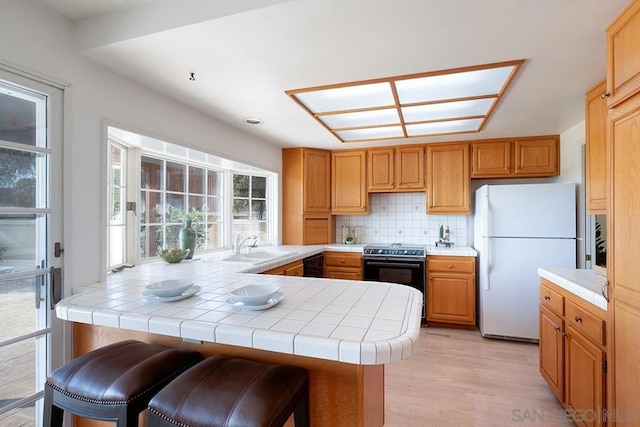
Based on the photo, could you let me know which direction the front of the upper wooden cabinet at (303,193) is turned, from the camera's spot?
facing the viewer and to the right of the viewer

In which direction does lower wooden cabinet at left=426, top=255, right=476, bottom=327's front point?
toward the camera

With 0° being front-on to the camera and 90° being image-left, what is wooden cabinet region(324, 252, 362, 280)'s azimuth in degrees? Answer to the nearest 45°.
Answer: approximately 0°

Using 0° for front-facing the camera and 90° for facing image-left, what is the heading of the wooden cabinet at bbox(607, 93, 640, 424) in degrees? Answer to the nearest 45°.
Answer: approximately 90°

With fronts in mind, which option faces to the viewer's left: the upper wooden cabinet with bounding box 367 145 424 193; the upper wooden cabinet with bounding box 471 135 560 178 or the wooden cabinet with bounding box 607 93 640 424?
the wooden cabinet

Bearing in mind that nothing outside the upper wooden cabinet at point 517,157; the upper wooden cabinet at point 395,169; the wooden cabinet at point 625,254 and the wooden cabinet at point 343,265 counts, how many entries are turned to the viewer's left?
1

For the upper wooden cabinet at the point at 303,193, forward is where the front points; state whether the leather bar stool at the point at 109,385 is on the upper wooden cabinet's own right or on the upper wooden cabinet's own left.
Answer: on the upper wooden cabinet's own right

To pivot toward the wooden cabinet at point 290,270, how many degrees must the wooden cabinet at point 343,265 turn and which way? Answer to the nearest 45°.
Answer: approximately 45° to its right

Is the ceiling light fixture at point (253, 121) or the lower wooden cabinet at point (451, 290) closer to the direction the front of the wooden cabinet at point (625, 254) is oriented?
the ceiling light fixture

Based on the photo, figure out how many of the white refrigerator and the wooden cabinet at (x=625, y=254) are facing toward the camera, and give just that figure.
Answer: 1

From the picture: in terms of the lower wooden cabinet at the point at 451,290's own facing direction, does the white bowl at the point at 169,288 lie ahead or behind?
ahead

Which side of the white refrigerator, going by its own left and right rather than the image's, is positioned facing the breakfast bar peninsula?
front

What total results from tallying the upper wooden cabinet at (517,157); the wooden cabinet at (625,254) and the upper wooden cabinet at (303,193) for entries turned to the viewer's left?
1

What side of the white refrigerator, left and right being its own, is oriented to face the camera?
front

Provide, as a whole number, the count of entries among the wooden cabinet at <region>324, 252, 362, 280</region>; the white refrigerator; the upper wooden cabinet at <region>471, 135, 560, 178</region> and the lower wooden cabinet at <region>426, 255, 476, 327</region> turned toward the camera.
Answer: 4

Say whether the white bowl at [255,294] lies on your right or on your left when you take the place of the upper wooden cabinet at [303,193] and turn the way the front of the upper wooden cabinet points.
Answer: on your right

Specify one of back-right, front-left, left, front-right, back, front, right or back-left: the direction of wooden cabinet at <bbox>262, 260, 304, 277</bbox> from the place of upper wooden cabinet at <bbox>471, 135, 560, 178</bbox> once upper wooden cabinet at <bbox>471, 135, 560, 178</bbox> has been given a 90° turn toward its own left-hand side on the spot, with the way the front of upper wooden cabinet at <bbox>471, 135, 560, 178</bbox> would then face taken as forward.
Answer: back-right

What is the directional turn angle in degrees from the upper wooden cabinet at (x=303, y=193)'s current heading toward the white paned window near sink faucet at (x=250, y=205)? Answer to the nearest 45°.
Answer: approximately 135° to its right

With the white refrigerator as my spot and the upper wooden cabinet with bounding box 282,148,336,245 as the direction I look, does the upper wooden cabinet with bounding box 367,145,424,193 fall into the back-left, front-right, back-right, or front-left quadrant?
front-right
